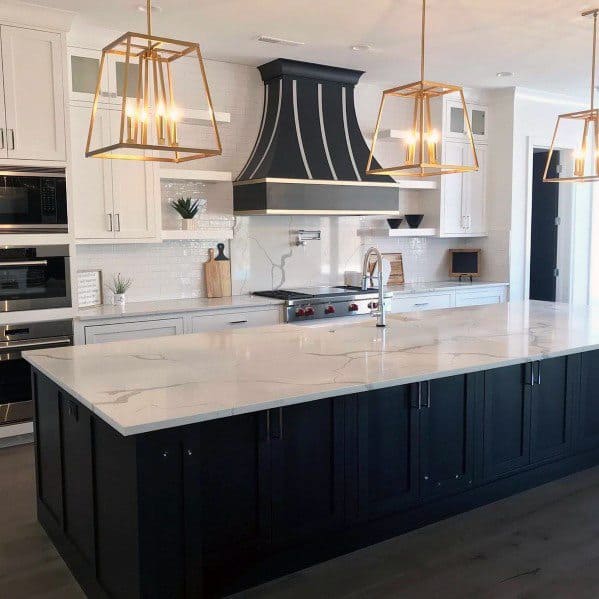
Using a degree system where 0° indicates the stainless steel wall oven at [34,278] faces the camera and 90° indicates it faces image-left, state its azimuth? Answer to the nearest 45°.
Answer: approximately 0°

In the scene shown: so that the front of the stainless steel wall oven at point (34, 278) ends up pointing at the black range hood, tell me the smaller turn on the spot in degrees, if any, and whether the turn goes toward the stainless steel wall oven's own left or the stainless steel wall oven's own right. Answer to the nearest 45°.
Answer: approximately 90° to the stainless steel wall oven's own left

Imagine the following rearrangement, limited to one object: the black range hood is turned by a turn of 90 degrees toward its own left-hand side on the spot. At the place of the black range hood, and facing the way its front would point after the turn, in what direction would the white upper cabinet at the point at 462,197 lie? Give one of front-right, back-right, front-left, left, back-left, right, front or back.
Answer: front

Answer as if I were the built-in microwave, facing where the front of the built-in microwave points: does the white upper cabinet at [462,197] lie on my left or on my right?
on my left

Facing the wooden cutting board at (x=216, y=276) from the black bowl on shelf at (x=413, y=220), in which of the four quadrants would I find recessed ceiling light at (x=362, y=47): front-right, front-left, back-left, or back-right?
front-left
